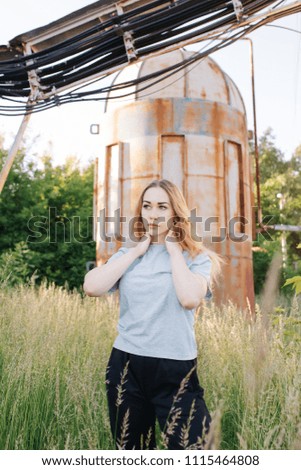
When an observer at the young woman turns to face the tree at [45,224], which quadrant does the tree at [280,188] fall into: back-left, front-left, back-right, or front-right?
front-right

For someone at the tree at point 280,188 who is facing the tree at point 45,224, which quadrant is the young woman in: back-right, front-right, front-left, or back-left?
front-left

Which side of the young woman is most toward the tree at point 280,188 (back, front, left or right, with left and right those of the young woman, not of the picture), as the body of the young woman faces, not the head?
back

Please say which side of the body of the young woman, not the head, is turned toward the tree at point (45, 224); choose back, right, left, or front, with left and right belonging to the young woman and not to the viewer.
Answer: back

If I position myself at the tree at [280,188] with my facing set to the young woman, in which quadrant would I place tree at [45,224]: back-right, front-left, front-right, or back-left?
front-right

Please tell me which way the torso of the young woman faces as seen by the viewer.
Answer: toward the camera
